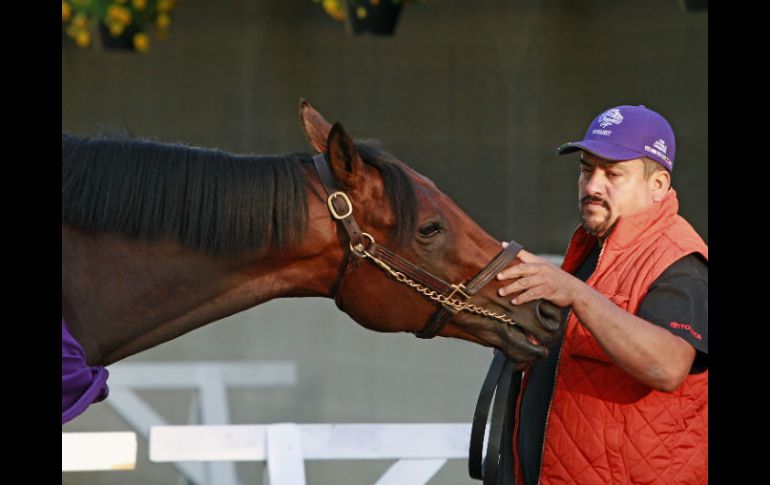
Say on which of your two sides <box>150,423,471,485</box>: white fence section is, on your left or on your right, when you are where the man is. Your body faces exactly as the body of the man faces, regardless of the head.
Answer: on your right

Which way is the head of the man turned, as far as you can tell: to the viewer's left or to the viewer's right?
to the viewer's left

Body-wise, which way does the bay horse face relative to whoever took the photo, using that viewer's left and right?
facing to the right of the viewer

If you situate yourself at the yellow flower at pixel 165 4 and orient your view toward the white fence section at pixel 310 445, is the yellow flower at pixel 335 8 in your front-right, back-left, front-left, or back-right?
front-left

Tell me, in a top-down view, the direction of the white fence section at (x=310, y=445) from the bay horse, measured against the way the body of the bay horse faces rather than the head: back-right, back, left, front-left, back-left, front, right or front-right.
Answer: left

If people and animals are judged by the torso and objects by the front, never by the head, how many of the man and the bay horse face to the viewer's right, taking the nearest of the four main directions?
1

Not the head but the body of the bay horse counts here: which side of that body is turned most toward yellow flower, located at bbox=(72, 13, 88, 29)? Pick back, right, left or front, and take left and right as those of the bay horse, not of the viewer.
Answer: left

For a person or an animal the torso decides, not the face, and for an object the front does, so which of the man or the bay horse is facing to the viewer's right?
the bay horse

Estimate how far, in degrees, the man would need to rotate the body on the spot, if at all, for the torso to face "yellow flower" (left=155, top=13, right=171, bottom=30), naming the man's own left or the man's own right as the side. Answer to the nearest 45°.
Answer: approximately 90° to the man's own right

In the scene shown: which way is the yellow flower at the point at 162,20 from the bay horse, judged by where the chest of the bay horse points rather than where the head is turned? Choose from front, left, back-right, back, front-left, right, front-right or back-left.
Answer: left
